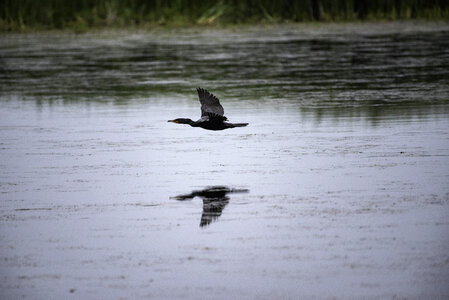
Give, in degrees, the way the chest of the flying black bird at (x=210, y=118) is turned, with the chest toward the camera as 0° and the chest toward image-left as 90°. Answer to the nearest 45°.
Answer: approximately 90°
